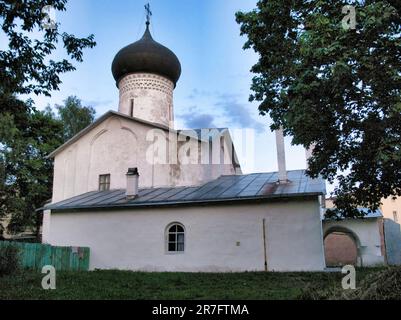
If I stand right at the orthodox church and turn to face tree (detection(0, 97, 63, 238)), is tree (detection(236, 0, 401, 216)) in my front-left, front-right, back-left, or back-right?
back-left

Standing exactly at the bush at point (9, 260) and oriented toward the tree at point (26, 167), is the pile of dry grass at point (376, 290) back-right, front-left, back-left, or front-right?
back-right
